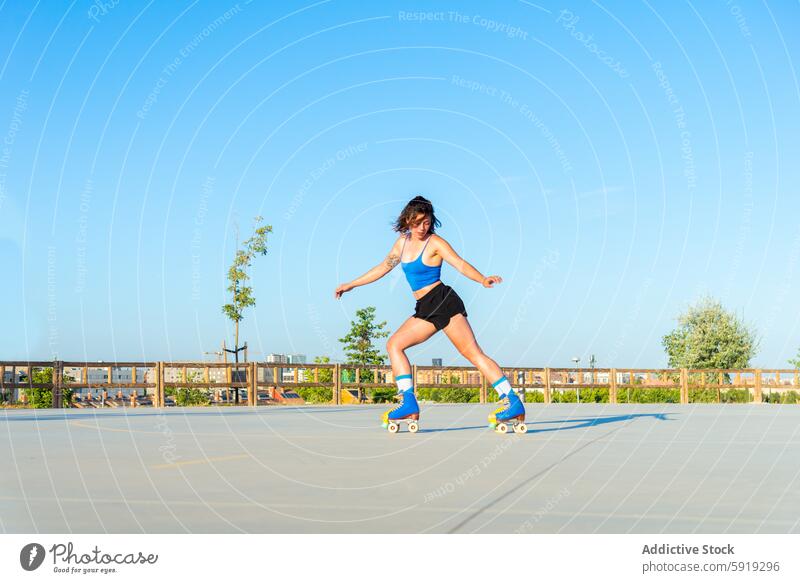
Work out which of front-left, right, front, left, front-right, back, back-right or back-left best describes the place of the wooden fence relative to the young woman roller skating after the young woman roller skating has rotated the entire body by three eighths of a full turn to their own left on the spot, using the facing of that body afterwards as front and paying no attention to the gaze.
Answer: left

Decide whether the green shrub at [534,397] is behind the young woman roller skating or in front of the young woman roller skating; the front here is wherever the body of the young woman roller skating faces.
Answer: behind

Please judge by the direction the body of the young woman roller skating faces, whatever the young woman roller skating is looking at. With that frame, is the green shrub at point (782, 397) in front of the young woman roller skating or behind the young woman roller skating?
behind

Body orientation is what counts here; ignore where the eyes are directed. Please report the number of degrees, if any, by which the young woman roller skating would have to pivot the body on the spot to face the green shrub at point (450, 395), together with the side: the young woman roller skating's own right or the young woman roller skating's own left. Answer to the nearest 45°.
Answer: approximately 135° to the young woman roller skating's own right

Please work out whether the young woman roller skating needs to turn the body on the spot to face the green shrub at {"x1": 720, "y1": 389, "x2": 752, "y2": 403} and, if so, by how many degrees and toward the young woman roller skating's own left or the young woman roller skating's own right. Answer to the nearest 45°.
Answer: approximately 180°

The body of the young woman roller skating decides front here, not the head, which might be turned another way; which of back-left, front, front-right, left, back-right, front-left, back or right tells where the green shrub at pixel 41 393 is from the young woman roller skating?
right

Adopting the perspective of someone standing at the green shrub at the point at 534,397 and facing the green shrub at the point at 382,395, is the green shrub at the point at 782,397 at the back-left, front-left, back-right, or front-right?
back-left

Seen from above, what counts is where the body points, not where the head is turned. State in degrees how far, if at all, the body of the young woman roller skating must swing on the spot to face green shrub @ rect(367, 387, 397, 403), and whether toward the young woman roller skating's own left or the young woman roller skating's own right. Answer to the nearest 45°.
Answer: approximately 135° to the young woman roller skating's own right

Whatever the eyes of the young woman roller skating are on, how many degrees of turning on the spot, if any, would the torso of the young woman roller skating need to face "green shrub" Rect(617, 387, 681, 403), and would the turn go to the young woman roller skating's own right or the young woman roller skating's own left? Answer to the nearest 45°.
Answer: approximately 135° to the young woman roller skating's own right

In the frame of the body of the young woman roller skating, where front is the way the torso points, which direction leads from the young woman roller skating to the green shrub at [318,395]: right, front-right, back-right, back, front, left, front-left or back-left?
back-right

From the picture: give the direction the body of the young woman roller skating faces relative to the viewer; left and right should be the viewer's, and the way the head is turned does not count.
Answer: facing the viewer and to the left of the viewer
